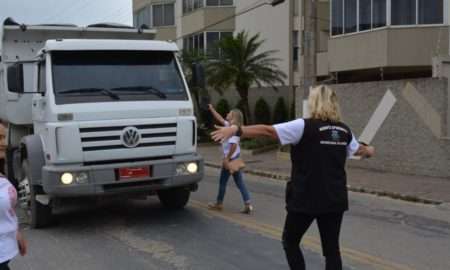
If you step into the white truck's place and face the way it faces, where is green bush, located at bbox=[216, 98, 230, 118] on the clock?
The green bush is roughly at 8 o'clock from the white truck.

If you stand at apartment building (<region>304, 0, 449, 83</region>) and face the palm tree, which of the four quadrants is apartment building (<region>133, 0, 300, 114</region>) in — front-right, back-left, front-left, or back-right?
front-right

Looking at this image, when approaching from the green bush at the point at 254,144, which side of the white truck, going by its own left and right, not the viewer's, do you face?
left

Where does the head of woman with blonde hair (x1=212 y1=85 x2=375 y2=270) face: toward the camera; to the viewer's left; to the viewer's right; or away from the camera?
away from the camera

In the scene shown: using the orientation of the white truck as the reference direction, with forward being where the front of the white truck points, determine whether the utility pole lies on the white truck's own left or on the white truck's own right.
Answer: on the white truck's own left

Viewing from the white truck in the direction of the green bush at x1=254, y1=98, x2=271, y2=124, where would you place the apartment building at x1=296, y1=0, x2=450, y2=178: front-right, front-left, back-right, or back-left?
front-right

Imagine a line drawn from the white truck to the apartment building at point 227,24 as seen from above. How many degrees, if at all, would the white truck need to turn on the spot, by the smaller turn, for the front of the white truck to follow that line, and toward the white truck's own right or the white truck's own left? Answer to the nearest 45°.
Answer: approximately 135° to the white truck's own left

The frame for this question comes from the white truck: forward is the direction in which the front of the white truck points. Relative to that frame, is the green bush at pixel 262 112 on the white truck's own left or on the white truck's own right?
on the white truck's own left

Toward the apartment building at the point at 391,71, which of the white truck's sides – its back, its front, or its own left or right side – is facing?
left

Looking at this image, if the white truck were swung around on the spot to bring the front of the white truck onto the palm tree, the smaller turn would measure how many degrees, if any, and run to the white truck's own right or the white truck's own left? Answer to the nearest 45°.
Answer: approximately 135° to the white truck's own left

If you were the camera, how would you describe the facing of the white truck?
facing the viewer and to the right of the viewer

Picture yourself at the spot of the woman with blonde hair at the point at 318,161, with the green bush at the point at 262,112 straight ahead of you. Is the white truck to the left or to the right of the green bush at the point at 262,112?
left
